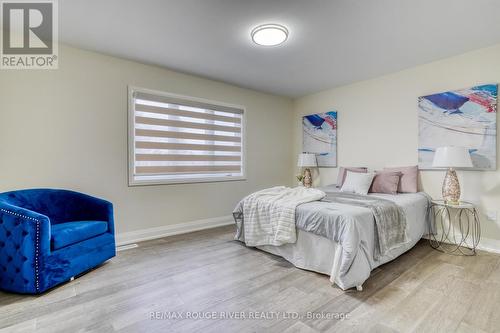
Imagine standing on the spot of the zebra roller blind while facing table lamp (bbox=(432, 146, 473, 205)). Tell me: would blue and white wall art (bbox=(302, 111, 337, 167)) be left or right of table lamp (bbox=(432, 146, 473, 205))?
left

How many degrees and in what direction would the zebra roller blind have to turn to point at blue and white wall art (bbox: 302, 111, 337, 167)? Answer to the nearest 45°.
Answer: approximately 45° to its left

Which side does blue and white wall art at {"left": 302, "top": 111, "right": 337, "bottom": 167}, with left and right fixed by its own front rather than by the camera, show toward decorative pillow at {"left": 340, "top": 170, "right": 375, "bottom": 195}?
left

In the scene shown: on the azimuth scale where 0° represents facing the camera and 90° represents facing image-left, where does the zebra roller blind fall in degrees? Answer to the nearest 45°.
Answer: approximately 315°

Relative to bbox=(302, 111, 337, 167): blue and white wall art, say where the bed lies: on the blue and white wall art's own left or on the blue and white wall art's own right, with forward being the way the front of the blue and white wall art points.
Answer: on the blue and white wall art's own left
